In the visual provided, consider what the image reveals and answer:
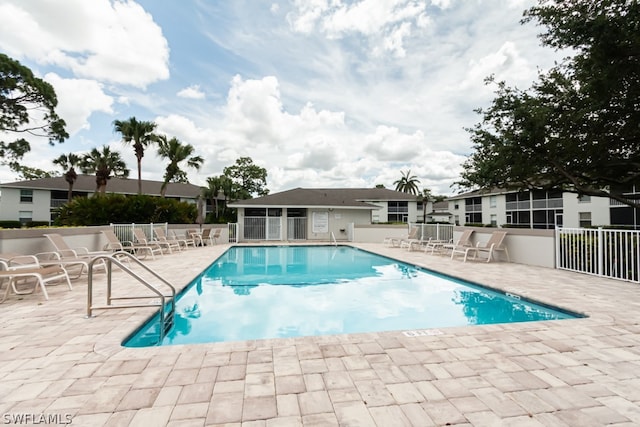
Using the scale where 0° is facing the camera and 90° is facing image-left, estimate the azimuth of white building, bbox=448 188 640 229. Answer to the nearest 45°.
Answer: approximately 45°

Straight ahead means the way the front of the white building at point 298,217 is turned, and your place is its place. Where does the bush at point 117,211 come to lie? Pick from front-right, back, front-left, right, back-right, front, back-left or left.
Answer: front-right

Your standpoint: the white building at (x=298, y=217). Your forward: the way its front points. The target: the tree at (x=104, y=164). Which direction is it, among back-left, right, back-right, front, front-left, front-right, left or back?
right

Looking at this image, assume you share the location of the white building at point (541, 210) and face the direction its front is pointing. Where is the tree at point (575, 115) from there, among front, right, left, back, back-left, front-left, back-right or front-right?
front-left

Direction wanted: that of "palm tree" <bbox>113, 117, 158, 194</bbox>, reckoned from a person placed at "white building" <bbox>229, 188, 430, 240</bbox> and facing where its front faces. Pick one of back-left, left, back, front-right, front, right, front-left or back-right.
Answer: right

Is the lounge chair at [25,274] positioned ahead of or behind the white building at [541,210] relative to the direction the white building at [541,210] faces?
ahead

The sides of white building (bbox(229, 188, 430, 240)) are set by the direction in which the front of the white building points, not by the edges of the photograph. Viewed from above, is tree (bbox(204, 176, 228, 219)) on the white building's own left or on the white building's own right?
on the white building's own right

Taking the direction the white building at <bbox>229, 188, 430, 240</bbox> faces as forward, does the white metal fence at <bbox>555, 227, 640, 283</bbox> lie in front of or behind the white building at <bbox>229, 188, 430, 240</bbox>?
in front

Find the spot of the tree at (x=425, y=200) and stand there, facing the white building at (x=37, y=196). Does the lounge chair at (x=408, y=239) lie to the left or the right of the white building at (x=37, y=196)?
left

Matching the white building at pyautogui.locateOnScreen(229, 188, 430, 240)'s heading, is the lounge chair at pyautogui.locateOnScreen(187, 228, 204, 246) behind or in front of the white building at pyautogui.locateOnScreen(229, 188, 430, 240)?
in front

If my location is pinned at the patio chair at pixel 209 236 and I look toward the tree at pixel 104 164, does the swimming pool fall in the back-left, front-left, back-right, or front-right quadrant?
back-left

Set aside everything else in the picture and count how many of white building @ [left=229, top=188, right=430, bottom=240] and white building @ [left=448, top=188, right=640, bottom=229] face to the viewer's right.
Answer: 0

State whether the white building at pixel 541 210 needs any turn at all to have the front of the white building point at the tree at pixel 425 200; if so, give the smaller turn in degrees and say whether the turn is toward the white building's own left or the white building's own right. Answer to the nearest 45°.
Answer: approximately 90° to the white building's own right

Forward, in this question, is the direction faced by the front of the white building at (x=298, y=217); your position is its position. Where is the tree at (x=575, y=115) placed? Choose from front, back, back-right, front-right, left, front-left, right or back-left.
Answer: front-left

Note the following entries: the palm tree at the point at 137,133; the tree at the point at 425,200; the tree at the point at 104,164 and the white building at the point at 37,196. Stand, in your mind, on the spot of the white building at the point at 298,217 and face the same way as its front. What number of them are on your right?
3

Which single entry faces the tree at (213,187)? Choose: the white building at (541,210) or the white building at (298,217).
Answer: the white building at (541,210)

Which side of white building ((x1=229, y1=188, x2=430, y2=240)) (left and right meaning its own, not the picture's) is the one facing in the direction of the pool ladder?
front
